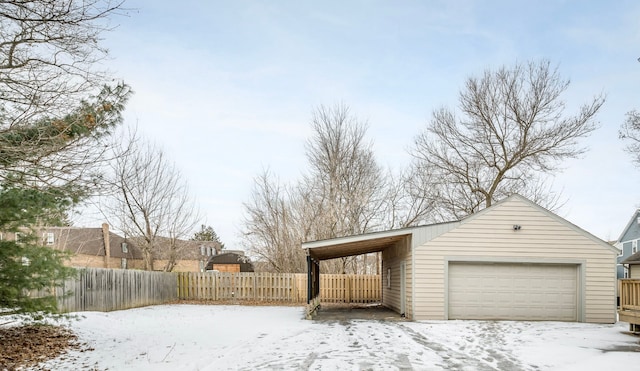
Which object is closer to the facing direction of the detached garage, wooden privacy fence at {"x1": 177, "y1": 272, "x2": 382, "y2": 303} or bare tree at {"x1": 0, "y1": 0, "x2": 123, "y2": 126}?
the bare tree

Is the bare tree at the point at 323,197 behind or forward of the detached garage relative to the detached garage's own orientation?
behind

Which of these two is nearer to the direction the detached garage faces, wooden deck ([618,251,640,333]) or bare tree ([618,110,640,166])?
the wooden deck

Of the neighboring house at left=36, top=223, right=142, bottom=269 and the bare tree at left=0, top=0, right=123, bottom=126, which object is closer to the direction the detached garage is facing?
the bare tree

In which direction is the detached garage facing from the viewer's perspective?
toward the camera

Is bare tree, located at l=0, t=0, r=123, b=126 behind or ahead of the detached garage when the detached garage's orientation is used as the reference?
ahead

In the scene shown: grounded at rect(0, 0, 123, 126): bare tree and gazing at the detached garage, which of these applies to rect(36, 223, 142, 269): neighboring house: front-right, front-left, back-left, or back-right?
front-left

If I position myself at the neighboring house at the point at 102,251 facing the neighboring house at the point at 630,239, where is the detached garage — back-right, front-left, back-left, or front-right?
front-right

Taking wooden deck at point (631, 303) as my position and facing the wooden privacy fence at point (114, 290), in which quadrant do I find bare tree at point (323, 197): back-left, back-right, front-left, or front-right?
front-right
